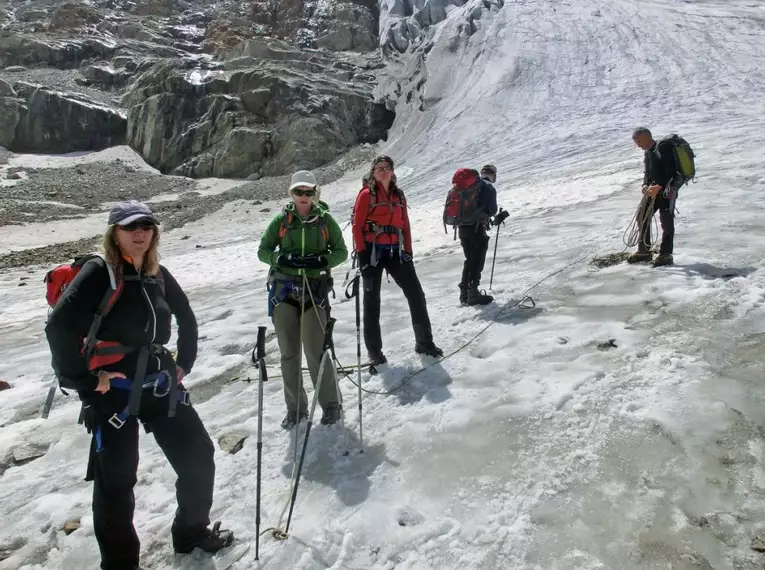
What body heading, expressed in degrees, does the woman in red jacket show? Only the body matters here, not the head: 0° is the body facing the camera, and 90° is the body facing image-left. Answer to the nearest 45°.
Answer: approximately 0°

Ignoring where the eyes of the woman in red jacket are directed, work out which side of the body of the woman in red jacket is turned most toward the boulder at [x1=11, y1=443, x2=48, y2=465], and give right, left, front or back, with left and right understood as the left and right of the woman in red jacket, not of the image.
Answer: right

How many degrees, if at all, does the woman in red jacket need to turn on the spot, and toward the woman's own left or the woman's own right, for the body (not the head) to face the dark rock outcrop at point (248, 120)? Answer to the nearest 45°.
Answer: approximately 180°

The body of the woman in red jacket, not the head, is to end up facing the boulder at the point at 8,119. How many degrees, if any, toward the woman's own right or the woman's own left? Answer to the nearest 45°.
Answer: approximately 135° to the woman's own right

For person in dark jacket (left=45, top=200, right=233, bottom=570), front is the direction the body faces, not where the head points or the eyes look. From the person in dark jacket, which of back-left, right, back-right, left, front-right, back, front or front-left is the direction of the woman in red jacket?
left

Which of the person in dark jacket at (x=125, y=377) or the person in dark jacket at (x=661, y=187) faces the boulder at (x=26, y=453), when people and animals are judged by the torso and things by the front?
the person in dark jacket at (x=661, y=187)

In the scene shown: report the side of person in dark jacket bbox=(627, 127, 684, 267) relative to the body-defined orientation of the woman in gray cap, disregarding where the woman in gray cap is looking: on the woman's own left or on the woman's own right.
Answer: on the woman's own left

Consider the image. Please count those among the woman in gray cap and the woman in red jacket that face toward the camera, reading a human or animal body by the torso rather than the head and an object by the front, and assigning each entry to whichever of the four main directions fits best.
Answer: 2

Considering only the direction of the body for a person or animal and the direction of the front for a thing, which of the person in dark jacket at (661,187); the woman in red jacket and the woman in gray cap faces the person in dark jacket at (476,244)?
the person in dark jacket at (661,187)

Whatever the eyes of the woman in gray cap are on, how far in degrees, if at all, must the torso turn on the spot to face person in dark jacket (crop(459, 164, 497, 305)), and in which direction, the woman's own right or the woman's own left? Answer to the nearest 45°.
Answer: approximately 135° to the woman's own left
